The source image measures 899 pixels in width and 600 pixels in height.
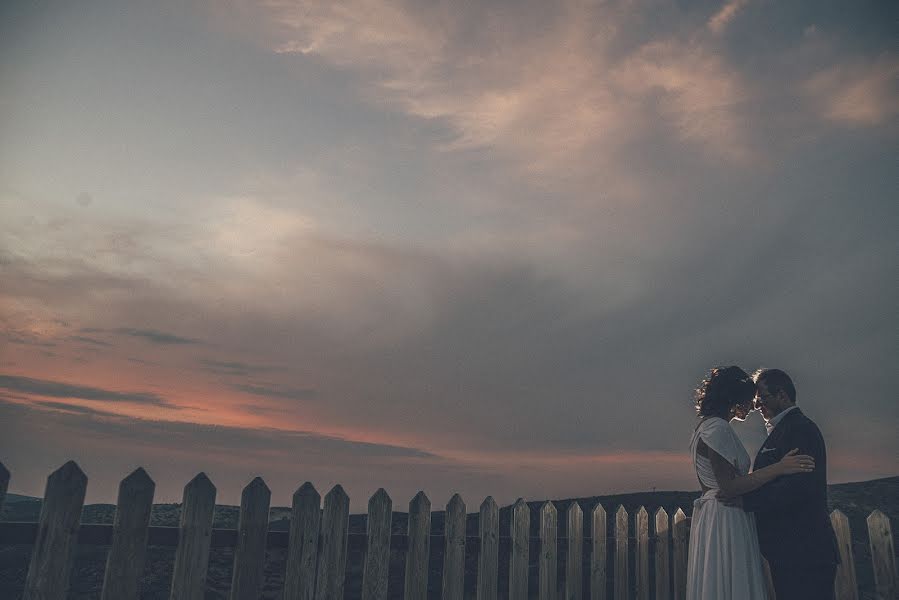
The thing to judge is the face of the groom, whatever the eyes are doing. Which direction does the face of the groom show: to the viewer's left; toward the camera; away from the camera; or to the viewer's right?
to the viewer's left

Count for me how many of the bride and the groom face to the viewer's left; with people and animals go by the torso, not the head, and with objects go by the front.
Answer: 1

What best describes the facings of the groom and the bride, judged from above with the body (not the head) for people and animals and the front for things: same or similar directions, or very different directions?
very different directions

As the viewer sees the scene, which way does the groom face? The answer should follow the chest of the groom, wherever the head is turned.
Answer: to the viewer's left

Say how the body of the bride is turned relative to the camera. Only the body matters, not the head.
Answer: to the viewer's right
